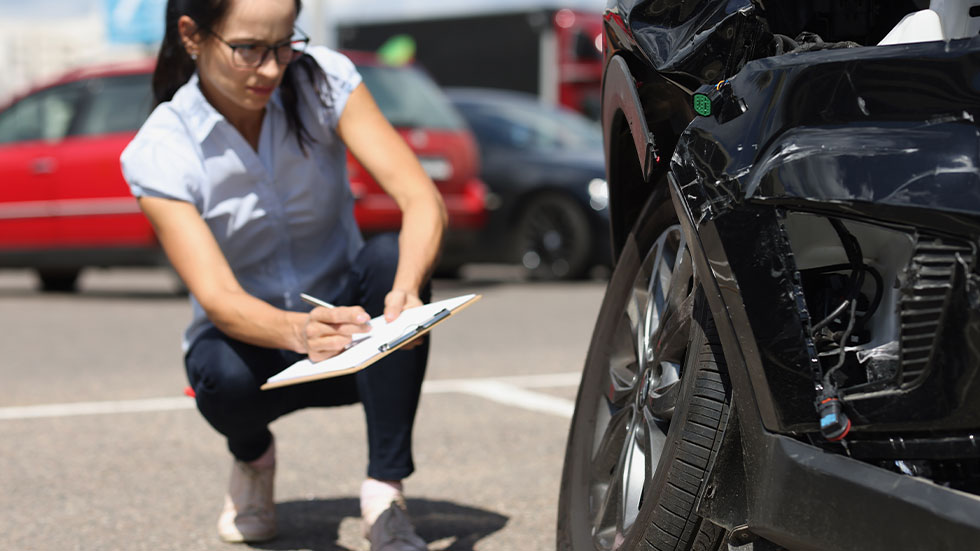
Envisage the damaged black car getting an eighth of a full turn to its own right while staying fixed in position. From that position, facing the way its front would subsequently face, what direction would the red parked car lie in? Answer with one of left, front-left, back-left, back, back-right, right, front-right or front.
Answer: back-right

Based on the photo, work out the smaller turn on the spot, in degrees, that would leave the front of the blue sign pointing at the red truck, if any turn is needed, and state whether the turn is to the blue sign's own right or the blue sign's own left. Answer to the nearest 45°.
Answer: approximately 90° to the blue sign's own left

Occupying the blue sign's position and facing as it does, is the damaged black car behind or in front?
in front

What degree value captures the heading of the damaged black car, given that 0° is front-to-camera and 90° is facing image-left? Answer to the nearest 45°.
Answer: approximately 315°

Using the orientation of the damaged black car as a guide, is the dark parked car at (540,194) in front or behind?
behind

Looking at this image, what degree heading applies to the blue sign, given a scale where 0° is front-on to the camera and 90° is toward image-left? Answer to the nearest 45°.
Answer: approximately 0°

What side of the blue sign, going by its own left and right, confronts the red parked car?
front

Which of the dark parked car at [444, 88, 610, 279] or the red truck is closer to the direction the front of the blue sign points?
the dark parked car

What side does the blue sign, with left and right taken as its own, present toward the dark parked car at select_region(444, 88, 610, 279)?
front
